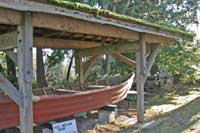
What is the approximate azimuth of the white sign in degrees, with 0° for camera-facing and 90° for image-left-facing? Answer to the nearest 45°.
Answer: approximately 0°

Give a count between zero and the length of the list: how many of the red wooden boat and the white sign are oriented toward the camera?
1

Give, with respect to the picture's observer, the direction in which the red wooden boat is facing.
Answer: facing away from the viewer and to the right of the viewer
